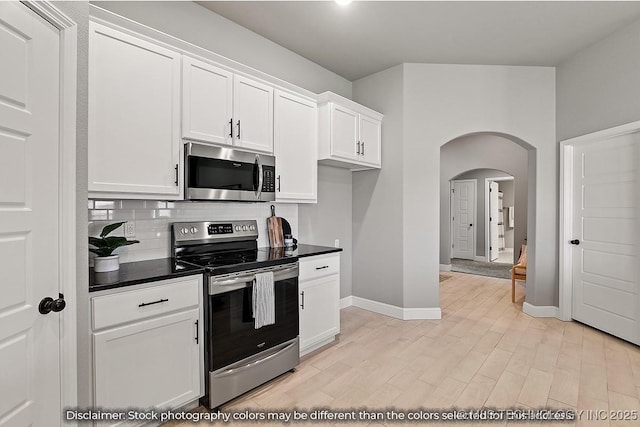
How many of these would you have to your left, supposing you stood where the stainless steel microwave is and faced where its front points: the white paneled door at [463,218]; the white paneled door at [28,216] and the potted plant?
1

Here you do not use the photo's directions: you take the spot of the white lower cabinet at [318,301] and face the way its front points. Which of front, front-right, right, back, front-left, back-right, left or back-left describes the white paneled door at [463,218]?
left

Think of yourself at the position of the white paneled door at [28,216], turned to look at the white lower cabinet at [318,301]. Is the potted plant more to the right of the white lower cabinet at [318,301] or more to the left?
left

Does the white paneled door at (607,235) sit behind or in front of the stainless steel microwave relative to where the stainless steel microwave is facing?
in front

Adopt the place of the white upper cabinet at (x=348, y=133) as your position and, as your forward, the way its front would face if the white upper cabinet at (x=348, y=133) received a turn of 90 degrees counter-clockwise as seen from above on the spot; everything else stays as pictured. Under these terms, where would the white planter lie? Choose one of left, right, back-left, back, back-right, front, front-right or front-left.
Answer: back

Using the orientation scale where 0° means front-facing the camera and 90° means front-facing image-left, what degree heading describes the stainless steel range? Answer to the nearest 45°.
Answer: approximately 315°

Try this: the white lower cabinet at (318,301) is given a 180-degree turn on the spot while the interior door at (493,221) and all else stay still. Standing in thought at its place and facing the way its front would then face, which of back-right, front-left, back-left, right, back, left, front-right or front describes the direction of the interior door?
right

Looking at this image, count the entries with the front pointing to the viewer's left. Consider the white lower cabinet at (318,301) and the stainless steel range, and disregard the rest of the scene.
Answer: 0

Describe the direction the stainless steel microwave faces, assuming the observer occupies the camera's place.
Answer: facing the viewer and to the right of the viewer

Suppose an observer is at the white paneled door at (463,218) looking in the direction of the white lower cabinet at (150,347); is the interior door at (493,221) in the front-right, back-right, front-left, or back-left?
back-left

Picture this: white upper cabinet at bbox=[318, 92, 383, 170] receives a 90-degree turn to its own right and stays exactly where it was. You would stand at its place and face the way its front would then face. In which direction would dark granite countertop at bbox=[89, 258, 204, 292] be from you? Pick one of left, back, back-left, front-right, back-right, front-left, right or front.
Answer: front

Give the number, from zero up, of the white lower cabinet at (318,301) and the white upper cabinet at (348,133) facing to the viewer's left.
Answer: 0

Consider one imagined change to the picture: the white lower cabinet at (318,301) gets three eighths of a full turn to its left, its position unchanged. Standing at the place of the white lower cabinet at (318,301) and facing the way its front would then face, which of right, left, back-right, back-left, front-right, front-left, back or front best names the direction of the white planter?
back-left

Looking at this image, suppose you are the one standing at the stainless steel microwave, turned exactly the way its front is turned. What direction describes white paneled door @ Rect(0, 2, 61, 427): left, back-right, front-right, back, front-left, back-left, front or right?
right
